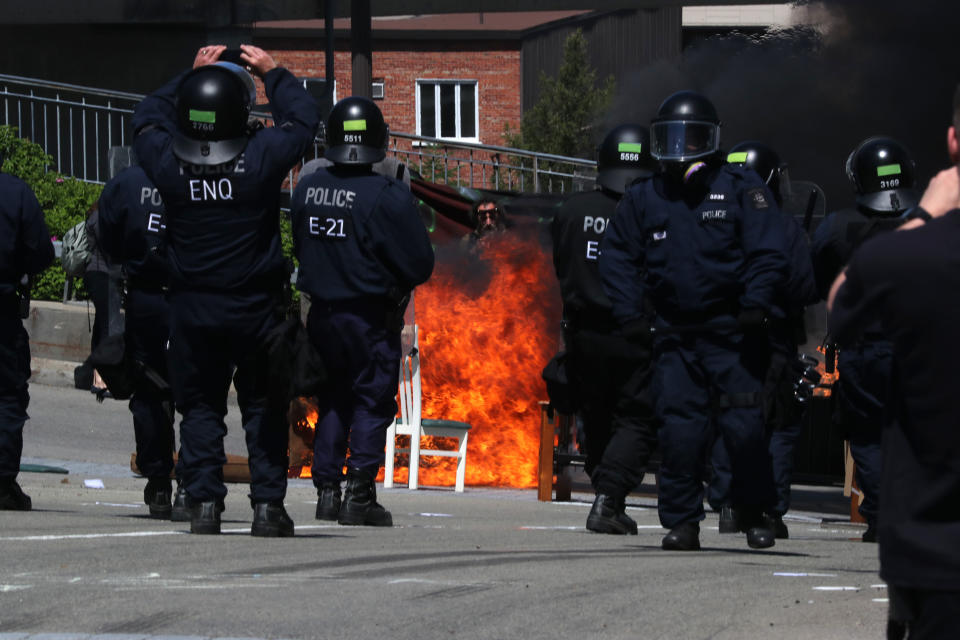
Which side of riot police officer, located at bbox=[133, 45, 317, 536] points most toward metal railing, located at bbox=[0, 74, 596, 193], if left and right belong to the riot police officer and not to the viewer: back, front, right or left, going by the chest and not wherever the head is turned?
front

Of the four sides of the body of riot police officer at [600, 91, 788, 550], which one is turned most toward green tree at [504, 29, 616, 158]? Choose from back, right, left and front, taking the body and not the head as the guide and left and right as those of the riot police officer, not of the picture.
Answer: back

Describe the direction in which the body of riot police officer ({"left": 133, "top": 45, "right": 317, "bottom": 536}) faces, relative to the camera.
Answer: away from the camera

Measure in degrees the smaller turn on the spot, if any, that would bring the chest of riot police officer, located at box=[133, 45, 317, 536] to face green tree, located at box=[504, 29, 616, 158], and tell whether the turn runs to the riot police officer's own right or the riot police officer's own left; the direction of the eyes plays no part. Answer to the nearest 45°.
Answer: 0° — they already face it

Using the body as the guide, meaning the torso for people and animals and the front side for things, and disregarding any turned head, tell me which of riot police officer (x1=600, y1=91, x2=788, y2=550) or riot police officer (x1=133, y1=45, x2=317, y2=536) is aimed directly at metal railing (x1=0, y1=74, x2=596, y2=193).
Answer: riot police officer (x1=133, y1=45, x2=317, y2=536)

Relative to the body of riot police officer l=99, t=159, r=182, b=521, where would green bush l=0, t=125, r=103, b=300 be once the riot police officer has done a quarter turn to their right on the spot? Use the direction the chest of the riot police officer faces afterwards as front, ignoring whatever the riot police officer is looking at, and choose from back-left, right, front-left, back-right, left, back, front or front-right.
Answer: front-left

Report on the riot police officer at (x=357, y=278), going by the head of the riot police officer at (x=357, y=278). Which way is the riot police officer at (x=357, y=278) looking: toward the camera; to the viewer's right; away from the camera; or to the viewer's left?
away from the camera

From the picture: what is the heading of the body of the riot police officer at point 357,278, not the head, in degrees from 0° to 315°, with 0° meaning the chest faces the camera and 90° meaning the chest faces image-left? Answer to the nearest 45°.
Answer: approximately 225°

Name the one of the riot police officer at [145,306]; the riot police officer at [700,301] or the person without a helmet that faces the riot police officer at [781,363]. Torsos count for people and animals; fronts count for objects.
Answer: the person without a helmet
